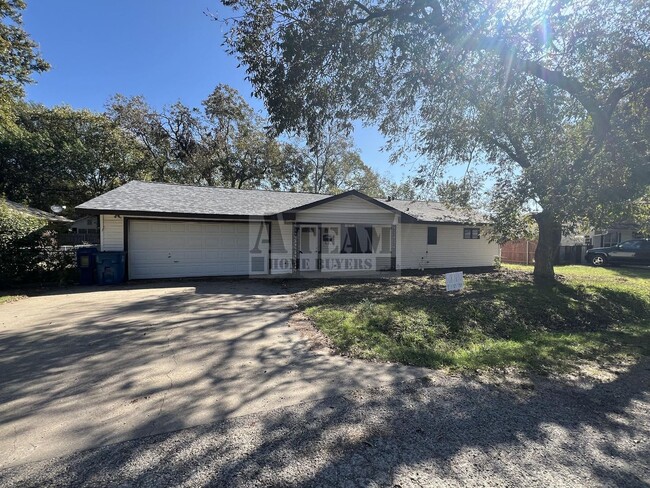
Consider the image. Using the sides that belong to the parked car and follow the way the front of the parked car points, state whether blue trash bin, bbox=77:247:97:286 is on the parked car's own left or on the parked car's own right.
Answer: on the parked car's own left

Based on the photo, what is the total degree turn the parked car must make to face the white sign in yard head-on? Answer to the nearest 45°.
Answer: approximately 90° to its left

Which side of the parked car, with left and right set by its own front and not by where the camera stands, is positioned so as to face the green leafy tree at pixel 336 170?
front

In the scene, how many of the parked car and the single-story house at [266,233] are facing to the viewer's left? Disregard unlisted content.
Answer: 1

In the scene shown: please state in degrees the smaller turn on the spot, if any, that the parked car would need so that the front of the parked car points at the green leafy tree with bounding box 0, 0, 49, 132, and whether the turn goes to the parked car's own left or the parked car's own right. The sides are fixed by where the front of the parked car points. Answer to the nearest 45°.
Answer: approximately 45° to the parked car's own left

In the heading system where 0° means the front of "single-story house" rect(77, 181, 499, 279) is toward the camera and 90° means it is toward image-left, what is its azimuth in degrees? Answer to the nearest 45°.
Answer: approximately 0°

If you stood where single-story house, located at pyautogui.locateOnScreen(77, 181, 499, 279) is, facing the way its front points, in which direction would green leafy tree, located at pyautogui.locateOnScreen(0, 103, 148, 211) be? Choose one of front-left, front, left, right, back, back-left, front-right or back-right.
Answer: back-right

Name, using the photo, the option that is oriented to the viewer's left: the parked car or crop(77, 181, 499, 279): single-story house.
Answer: the parked car

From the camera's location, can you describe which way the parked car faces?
facing to the left of the viewer

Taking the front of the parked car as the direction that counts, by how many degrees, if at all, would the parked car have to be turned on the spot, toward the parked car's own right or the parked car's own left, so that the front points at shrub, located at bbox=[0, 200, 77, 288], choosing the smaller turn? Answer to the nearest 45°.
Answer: approximately 45° to the parked car's own left

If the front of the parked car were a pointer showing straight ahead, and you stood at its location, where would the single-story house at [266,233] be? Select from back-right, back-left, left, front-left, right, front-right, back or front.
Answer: front-left
